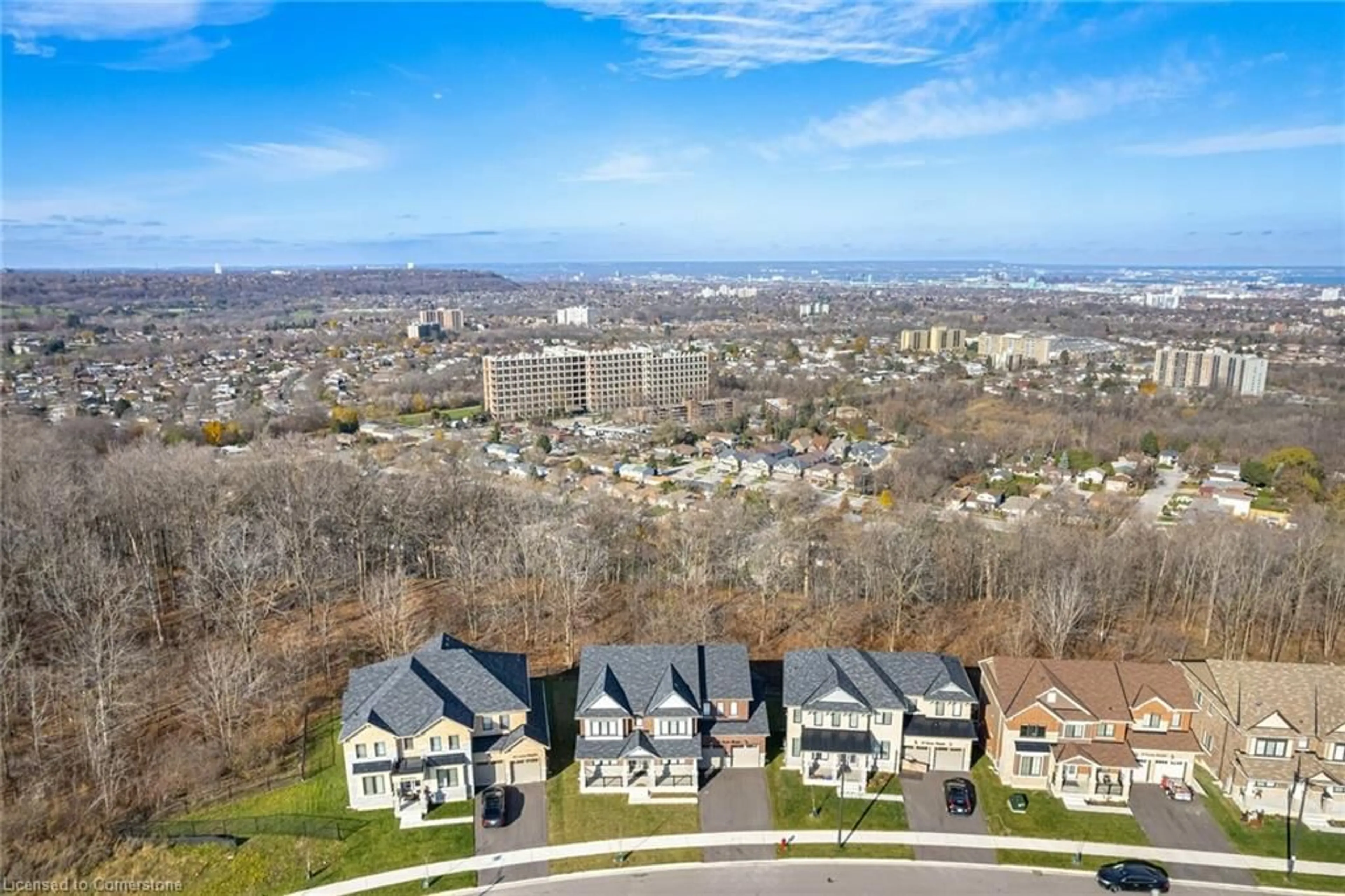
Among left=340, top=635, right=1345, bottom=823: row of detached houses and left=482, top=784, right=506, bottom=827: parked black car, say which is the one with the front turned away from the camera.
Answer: the parked black car

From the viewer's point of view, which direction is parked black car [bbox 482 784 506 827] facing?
away from the camera

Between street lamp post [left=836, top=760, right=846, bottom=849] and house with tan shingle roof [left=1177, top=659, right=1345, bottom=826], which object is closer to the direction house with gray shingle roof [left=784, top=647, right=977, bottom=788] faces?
the street lamp post

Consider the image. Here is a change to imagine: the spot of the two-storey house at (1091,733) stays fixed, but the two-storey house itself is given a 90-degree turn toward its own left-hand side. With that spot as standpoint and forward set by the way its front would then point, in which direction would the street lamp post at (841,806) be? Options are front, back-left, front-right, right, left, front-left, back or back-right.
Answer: back-right

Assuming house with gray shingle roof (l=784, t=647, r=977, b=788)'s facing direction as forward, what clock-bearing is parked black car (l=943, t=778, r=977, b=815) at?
The parked black car is roughly at 10 o'clock from the house with gray shingle roof.

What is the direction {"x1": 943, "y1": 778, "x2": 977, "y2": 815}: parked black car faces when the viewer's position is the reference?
facing away from the viewer

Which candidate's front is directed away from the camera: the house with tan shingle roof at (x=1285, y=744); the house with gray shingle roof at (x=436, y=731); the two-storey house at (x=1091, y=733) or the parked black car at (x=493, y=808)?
the parked black car

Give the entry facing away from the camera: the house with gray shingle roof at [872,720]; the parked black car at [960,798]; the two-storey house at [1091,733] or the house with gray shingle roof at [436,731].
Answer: the parked black car

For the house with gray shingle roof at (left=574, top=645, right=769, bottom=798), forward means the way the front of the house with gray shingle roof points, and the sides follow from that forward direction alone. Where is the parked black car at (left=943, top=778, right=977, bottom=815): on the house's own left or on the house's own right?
on the house's own left

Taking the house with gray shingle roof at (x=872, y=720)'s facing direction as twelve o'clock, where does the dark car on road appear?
The dark car on road is roughly at 10 o'clock from the house with gray shingle roof.

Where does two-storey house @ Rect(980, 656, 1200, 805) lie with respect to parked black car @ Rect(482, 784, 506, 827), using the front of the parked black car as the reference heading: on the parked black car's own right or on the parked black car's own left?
on the parked black car's own right
